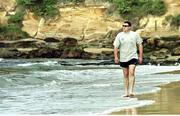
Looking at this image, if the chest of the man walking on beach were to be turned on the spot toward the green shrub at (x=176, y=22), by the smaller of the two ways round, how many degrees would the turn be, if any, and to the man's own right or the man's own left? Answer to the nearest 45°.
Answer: approximately 180°

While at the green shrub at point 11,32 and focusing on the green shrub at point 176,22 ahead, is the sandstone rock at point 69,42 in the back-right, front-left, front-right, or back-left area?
front-right

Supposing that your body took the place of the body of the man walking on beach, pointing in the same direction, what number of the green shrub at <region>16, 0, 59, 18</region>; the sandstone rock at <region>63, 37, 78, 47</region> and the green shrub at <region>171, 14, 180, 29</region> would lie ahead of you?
0

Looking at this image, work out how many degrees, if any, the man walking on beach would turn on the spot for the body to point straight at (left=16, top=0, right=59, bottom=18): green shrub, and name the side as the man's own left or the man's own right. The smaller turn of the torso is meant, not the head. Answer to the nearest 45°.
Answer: approximately 180°

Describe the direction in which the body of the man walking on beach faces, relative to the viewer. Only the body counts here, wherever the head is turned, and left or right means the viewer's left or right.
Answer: facing the viewer

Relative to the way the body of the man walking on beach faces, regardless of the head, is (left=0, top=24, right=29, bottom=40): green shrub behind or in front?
behind

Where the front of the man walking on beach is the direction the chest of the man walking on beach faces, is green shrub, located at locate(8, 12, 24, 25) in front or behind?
behind

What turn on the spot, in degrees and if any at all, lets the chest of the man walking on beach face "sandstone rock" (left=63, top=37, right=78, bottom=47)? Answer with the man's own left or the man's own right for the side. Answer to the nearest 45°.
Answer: approximately 180°

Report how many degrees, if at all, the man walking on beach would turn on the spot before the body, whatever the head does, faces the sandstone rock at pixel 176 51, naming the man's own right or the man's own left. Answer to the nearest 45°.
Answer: approximately 180°

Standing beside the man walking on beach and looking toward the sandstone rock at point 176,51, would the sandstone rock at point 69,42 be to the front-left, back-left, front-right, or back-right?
front-left

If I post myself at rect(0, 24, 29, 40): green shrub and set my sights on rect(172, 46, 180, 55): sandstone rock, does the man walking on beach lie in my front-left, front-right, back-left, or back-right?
front-right
